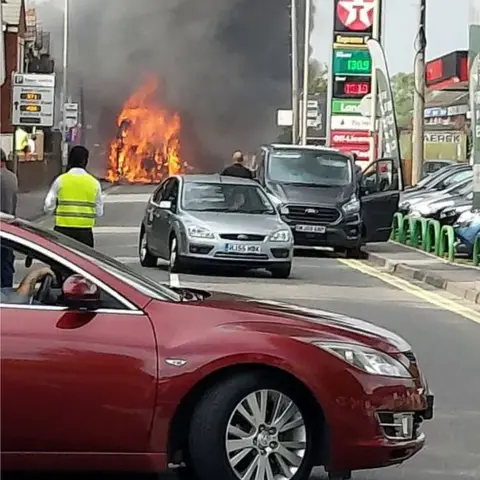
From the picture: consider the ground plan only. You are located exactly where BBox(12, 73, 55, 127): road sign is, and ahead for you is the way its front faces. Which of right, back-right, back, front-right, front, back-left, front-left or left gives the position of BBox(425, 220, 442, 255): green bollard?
front-left

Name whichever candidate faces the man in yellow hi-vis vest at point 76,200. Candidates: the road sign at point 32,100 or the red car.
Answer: the road sign

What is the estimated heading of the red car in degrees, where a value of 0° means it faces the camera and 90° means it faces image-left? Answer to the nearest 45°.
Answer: approximately 270°

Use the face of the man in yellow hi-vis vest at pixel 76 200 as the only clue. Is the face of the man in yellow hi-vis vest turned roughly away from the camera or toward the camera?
away from the camera

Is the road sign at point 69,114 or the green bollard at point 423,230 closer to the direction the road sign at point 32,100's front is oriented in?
the green bollard

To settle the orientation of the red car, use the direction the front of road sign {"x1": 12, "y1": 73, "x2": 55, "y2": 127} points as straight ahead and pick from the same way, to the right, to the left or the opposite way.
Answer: to the left

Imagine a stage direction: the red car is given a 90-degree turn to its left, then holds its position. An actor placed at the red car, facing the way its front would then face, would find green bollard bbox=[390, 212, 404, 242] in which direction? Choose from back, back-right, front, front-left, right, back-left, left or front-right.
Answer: front

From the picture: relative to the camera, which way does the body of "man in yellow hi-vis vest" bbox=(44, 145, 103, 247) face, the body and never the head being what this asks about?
away from the camera

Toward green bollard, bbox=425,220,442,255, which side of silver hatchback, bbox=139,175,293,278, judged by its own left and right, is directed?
left

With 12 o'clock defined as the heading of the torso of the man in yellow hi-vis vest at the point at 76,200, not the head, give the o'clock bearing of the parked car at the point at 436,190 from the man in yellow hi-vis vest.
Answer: The parked car is roughly at 1 o'clock from the man in yellow hi-vis vest.

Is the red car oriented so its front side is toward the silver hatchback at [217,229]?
no

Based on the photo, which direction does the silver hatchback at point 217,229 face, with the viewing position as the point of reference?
facing the viewer and to the right of the viewer

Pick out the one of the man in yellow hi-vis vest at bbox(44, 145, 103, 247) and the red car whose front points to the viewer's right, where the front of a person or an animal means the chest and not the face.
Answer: the red car

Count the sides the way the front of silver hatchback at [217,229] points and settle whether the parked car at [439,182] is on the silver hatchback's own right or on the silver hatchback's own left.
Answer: on the silver hatchback's own left

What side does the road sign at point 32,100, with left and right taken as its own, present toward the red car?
front

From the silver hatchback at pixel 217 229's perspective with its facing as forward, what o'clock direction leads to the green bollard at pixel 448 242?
The green bollard is roughly at 9 o'clock from the silver hatchback.

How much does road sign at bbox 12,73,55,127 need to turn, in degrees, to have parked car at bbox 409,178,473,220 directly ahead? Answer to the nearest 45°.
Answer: approximately 45° to its left

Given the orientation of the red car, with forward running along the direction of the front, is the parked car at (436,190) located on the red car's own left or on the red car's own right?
on the red car's own left

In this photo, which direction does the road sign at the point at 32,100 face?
toward the camera
